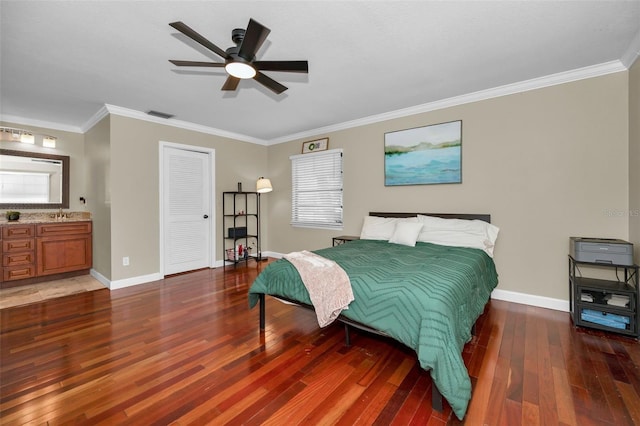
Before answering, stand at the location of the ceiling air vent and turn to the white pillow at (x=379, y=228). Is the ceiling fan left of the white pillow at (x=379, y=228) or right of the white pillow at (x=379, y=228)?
right

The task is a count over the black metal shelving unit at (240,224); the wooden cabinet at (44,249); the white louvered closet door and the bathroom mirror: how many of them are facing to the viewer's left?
0

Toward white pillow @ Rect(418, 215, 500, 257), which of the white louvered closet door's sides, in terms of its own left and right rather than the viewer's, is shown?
front

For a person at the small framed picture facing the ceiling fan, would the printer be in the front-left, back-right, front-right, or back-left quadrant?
front-left

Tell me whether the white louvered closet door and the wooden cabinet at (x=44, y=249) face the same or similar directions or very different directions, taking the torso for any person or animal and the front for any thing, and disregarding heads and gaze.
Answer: same or similar directions

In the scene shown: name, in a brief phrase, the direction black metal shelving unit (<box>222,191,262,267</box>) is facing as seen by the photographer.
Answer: facing the viewer and to the right of the viewer

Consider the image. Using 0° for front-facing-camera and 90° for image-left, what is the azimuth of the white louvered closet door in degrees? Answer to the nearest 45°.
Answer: approximately 315°

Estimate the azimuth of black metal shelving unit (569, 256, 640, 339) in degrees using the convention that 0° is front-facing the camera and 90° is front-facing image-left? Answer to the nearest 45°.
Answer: approximately 45°

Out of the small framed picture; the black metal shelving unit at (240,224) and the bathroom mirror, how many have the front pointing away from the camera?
0

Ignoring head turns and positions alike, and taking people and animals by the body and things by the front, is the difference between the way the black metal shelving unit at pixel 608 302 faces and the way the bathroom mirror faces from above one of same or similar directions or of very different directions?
very different directions

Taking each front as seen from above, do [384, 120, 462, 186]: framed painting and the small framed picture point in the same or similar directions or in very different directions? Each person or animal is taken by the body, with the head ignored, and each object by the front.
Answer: same or similar directions

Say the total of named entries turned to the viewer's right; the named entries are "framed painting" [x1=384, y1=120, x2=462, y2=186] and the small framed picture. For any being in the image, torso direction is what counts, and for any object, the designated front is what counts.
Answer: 0

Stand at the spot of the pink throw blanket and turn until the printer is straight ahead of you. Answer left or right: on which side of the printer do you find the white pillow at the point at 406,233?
left

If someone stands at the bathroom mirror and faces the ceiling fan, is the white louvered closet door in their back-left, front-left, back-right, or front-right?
front-left

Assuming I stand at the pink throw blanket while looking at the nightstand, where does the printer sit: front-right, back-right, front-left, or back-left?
front-right

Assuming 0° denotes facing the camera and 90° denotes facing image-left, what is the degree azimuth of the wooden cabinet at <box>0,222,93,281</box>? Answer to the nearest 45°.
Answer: approximately 315°

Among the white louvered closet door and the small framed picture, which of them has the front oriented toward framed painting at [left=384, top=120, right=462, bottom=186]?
the white louvered closet door

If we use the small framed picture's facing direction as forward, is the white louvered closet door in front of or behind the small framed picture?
in front
